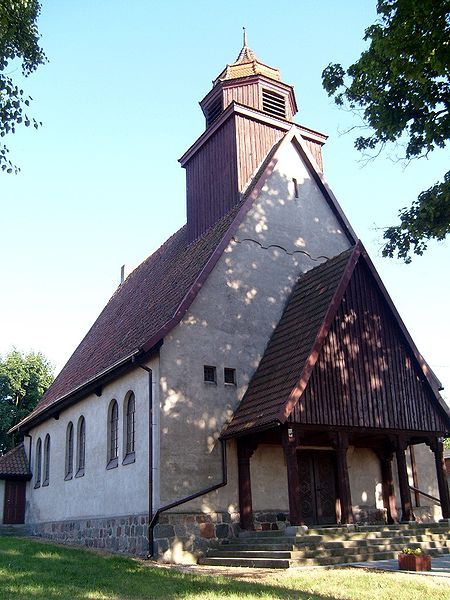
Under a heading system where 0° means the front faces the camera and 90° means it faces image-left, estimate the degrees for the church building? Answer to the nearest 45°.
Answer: approximately 315°

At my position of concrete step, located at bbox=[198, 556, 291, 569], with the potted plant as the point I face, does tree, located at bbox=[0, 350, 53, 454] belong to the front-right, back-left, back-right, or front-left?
back-left

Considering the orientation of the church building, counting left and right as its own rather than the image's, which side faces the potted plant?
front

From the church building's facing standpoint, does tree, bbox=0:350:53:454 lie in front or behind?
behind
